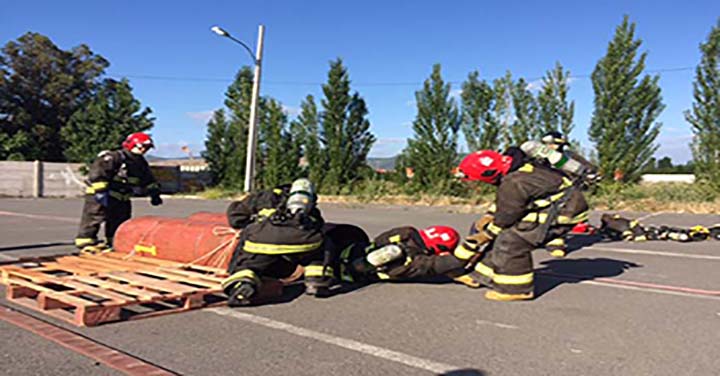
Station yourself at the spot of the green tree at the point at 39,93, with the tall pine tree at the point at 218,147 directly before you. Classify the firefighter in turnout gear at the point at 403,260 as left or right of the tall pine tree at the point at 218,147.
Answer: right

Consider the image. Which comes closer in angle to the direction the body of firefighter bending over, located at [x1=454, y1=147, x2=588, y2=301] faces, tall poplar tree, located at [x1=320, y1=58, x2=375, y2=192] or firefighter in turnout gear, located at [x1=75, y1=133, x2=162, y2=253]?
the firefighter in turnout gear

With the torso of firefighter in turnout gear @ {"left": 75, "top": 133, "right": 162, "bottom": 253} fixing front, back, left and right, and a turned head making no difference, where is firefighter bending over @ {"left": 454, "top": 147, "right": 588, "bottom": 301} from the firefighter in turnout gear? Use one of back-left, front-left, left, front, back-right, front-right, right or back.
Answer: front

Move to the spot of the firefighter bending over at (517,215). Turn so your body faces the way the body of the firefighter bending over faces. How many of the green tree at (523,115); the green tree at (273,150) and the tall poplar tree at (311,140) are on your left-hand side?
0

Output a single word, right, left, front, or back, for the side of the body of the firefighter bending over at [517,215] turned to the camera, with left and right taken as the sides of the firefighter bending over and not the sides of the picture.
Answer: left

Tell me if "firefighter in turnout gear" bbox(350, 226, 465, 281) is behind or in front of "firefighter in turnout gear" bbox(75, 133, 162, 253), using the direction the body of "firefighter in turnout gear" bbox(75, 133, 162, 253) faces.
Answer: in front

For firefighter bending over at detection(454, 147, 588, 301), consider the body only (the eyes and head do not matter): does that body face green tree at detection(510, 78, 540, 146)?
no

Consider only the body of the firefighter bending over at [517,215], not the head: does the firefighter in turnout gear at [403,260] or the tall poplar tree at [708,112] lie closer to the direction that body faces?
the firefighter in turnout gear

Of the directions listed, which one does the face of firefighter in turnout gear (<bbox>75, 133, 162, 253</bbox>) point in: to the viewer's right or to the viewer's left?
to the viewer's right

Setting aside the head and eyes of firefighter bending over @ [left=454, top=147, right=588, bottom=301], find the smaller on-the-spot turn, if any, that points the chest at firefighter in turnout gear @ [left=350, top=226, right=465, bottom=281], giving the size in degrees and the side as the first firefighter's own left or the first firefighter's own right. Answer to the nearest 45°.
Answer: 0° — they already face them

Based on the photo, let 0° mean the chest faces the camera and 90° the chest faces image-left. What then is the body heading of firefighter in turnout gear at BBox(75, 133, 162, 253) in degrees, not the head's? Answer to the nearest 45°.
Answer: approximately 315°

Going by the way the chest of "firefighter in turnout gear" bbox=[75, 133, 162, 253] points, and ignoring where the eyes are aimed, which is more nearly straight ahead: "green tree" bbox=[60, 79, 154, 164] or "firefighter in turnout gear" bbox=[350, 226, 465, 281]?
the firefighter in turnout gear

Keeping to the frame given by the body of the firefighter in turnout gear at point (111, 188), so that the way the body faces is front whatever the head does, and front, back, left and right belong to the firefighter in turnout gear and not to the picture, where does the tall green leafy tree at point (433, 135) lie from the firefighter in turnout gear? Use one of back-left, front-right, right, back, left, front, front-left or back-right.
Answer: left

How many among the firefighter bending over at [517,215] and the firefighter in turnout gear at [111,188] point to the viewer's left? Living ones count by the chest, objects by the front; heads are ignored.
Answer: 1

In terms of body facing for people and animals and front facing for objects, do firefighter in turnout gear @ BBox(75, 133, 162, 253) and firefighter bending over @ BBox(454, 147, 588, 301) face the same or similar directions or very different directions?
very different directions

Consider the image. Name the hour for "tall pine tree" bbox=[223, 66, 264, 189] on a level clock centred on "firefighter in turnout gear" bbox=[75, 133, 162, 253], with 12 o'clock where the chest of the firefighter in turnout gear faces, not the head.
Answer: The tall pine tree is roughly at 8 o'clock from the firefighter in turnout gear.
